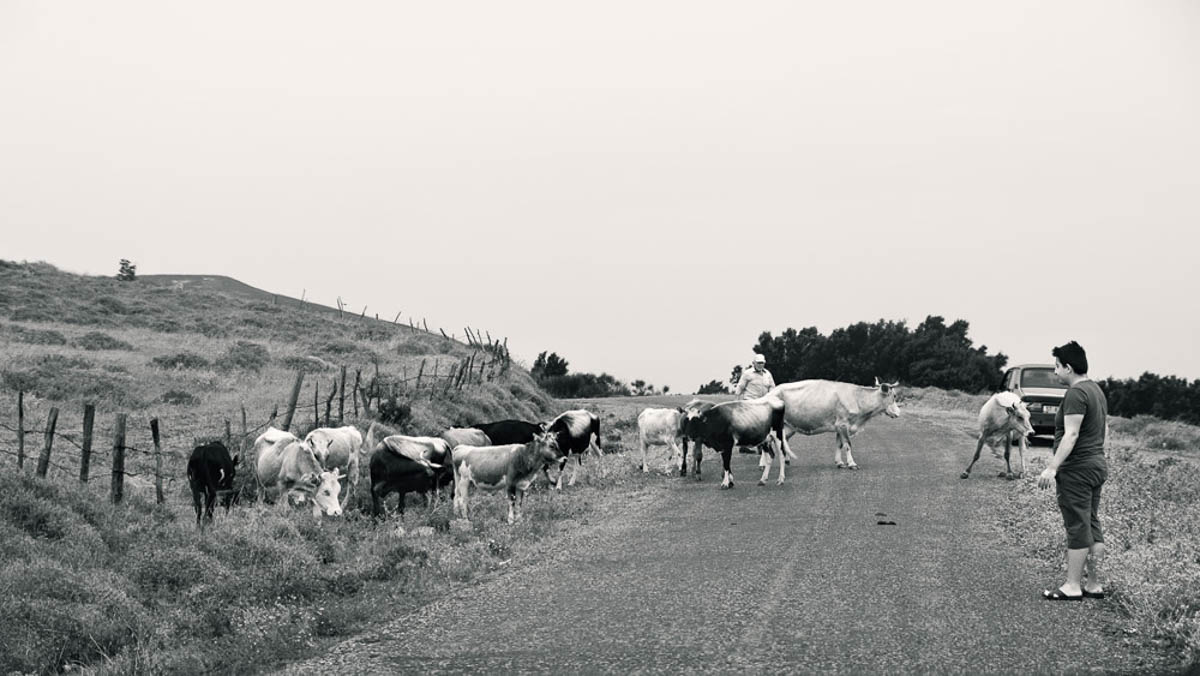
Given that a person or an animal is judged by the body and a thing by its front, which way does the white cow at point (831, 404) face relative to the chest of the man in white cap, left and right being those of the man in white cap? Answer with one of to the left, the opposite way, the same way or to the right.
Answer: to the left

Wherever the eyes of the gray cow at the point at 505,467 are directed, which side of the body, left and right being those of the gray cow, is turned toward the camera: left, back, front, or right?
right

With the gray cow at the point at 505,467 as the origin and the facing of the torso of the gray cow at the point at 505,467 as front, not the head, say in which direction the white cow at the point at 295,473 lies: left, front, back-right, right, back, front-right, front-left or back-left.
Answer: back

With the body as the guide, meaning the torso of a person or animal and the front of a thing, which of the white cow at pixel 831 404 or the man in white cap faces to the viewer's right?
the white cow

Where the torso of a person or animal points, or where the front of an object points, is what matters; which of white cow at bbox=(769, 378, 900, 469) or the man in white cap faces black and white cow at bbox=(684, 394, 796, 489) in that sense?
the man in white cap

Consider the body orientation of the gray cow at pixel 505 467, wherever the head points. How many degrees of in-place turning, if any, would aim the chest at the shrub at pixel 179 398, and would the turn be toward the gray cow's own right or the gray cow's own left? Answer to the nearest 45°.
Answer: approximately 135° to the gray cow's own left

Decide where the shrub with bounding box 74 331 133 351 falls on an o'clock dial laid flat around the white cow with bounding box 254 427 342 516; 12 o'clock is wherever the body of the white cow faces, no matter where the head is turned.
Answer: The shrub is roughly at 7 o'clock from the white cow.

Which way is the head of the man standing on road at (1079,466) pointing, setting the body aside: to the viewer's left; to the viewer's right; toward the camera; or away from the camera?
to the viewer's left

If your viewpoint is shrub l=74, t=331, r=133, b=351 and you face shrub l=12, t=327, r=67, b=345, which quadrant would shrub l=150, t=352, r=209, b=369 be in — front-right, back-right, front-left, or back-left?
back-left

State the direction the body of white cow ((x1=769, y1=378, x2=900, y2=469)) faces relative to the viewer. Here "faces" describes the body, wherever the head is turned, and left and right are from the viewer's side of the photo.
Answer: facing to the right of the viewer
